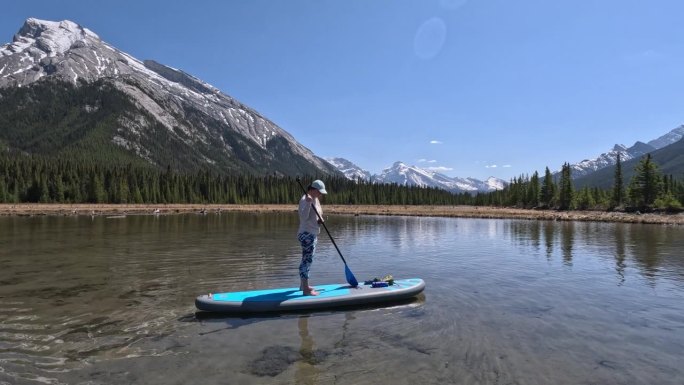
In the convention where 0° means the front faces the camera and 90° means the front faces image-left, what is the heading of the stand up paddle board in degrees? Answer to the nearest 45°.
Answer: approximately 270°

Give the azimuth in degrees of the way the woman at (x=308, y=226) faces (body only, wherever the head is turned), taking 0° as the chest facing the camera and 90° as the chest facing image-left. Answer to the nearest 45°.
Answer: approximately 270°
